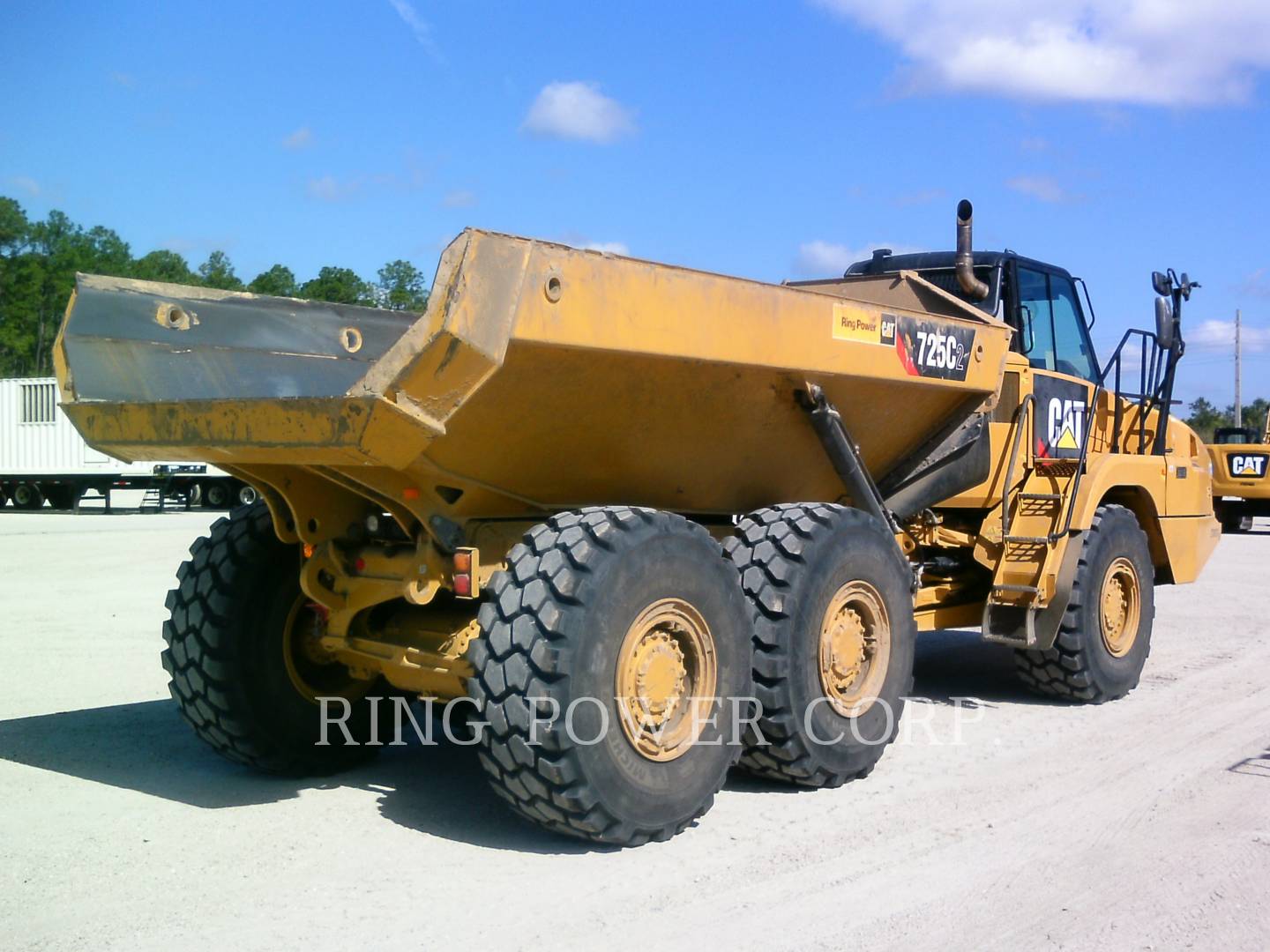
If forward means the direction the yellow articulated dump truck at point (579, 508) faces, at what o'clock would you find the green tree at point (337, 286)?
The green tree is roughly at 10 o'clock from the yellow articulated dump truck.

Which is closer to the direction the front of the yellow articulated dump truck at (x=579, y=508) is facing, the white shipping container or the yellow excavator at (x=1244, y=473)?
the yellow excavator

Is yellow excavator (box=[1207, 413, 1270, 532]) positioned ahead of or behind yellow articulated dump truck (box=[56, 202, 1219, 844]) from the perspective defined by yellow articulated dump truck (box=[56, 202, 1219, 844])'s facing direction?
ahead

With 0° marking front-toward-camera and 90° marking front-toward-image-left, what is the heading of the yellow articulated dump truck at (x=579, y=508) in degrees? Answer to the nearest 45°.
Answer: approximately 225°

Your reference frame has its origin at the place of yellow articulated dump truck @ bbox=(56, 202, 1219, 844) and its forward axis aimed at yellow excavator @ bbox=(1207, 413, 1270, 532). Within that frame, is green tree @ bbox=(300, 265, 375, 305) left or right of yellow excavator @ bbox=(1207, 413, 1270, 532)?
left

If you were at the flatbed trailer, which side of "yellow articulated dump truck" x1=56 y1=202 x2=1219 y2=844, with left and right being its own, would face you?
left

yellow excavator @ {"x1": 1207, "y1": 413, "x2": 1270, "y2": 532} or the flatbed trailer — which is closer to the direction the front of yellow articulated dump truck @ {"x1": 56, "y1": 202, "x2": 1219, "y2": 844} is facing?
the yellow excavator

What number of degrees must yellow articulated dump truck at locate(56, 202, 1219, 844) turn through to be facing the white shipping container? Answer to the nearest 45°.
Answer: approximately 90° to its left
